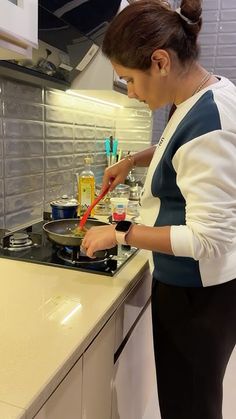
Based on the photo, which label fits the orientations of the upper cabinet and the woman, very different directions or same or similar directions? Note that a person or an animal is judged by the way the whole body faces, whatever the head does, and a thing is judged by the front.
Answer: very different directions

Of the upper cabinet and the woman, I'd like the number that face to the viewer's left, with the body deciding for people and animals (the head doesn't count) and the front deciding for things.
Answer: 1

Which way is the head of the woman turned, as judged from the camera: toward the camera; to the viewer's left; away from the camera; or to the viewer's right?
to the viewer's left

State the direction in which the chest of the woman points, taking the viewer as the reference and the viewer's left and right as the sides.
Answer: facing to the left of the viewer

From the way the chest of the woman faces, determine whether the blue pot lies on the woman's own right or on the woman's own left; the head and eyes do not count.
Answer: on the woman's own right

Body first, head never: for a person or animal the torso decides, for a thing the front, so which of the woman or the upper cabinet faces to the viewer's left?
the woman
